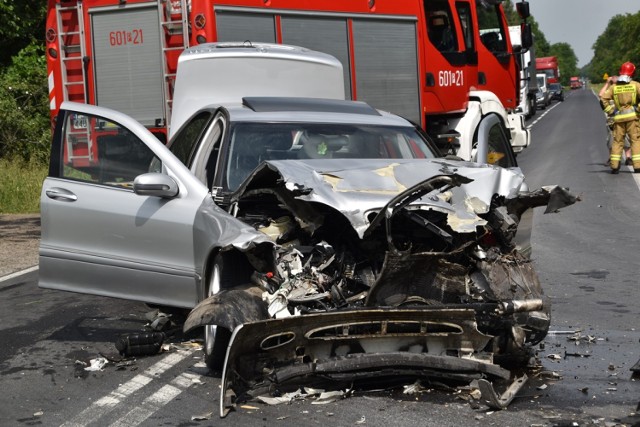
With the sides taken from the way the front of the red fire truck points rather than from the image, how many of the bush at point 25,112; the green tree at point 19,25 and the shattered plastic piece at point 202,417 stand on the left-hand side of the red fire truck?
2

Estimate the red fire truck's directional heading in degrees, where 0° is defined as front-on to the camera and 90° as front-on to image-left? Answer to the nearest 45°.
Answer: approximately 225°

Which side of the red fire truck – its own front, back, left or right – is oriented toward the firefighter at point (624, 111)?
front

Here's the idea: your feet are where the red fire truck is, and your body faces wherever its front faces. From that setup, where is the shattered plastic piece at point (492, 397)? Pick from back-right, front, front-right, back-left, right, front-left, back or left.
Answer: back-right

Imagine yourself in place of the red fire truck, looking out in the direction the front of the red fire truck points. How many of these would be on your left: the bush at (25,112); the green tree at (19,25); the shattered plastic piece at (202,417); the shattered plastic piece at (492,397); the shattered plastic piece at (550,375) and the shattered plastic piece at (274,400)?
2

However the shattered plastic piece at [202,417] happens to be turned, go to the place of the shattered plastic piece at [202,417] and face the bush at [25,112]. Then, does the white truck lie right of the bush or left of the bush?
right
